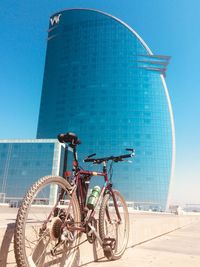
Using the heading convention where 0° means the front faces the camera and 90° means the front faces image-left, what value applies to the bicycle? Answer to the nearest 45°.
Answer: approximately 225°
